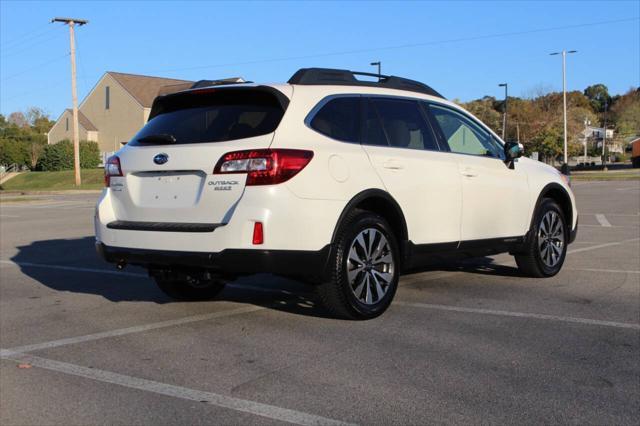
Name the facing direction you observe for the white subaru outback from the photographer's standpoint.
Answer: facing away from the viewer and to the right of the viewer
